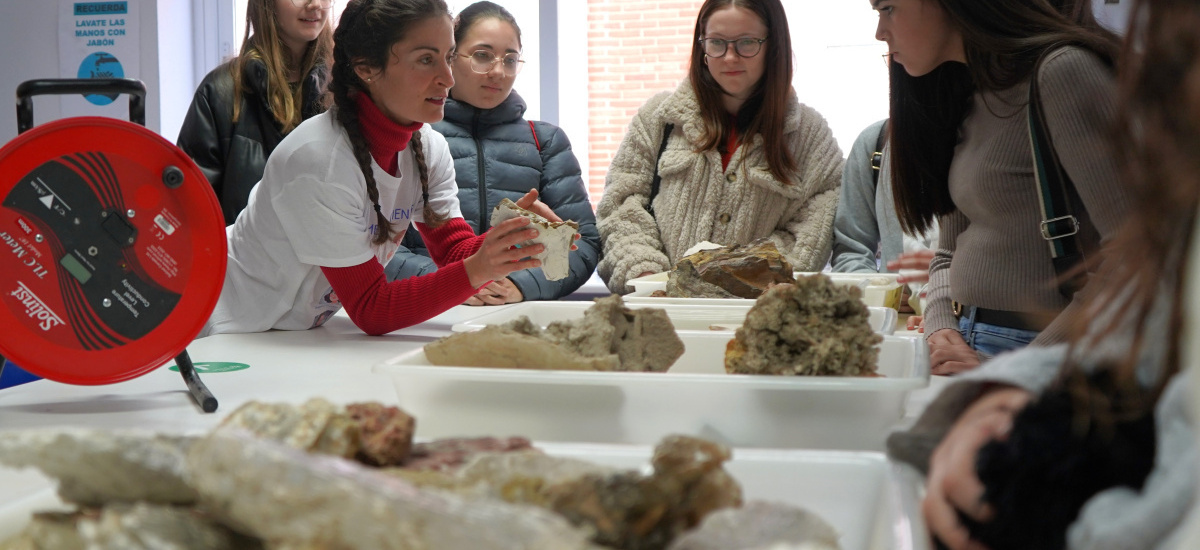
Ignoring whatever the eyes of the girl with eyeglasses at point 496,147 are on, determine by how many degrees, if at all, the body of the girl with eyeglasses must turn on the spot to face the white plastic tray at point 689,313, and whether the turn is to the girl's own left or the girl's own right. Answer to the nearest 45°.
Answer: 0° — they already face it

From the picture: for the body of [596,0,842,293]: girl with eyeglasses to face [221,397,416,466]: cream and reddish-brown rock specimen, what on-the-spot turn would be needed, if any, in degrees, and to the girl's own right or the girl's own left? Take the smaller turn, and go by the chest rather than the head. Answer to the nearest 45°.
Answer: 0° — they already face it

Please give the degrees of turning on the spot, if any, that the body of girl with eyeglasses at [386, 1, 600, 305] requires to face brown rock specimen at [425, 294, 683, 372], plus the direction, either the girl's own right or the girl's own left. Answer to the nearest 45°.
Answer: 0° — they already face it

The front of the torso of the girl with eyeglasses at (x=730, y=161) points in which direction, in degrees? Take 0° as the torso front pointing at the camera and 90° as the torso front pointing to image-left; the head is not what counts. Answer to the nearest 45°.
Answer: approximately 0°

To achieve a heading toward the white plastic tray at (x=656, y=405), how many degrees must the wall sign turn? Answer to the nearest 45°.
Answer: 0° — it already faces it
